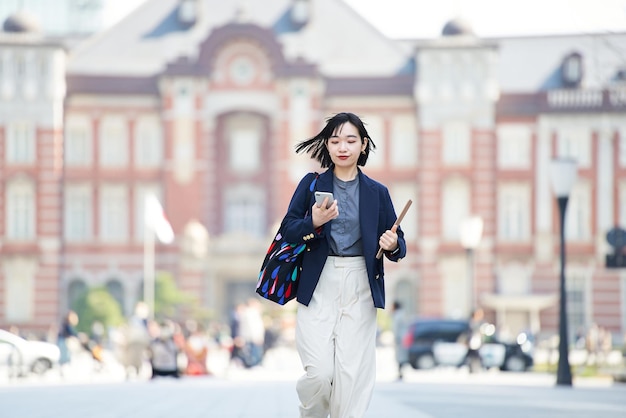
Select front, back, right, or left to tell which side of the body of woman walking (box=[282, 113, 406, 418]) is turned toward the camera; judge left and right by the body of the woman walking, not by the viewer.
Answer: front

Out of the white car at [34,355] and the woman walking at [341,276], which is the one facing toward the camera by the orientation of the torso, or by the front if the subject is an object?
the woman walking

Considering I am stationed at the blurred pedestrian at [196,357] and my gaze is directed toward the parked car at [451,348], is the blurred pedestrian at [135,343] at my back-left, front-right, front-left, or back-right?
back-left

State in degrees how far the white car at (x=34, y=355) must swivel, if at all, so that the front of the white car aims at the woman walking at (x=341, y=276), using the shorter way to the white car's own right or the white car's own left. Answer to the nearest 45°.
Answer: approximately 90° to the white car's own right

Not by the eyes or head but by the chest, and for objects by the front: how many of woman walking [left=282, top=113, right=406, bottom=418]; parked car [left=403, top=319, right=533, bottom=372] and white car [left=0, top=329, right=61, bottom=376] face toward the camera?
1

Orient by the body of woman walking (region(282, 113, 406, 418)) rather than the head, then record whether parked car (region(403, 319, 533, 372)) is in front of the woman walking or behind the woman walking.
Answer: behind

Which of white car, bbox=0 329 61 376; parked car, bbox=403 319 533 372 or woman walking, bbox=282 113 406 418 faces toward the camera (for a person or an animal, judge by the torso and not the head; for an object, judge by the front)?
the woman walking

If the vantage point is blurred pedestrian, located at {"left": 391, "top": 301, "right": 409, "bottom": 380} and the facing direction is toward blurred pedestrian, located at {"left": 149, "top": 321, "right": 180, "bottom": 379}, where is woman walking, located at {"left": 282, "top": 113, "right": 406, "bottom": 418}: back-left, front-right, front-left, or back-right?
front-left

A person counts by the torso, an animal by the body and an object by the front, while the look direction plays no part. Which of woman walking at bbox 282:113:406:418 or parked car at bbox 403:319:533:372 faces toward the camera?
the woman walking
